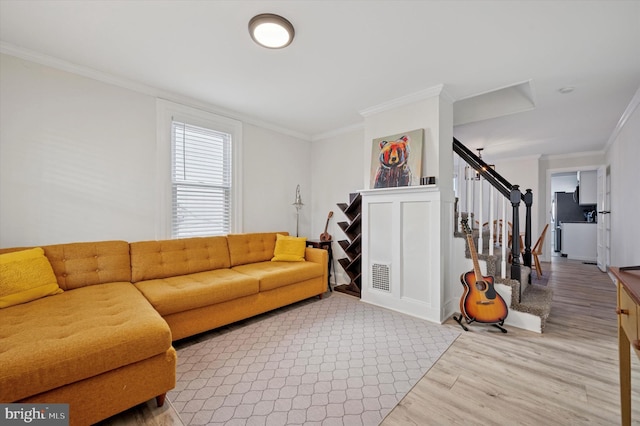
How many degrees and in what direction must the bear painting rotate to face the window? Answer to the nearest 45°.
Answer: approximately 45° to its right

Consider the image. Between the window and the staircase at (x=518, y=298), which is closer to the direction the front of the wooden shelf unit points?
the window

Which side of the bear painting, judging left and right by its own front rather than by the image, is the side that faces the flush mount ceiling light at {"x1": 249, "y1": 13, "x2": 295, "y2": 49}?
front

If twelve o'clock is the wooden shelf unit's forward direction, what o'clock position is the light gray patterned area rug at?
The light gray patterned area rug is roughly at 11 o'clock from the wooden shelf unit.

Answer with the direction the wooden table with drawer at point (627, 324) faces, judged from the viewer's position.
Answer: facing to the left of the viewer

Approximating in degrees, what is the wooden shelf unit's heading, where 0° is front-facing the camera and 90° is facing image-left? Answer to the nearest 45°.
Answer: approximately 45°

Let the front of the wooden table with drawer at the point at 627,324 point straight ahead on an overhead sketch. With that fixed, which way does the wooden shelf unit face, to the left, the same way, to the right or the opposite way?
to the left

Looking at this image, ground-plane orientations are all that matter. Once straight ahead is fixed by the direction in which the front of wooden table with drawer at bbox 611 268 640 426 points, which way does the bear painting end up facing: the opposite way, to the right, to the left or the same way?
to the left

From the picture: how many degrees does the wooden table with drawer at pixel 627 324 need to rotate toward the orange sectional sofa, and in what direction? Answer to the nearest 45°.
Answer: approximately 45° to its left

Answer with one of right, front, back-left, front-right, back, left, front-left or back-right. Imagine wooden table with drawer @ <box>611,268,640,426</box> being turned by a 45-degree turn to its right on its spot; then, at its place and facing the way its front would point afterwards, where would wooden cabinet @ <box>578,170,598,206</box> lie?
front-right
